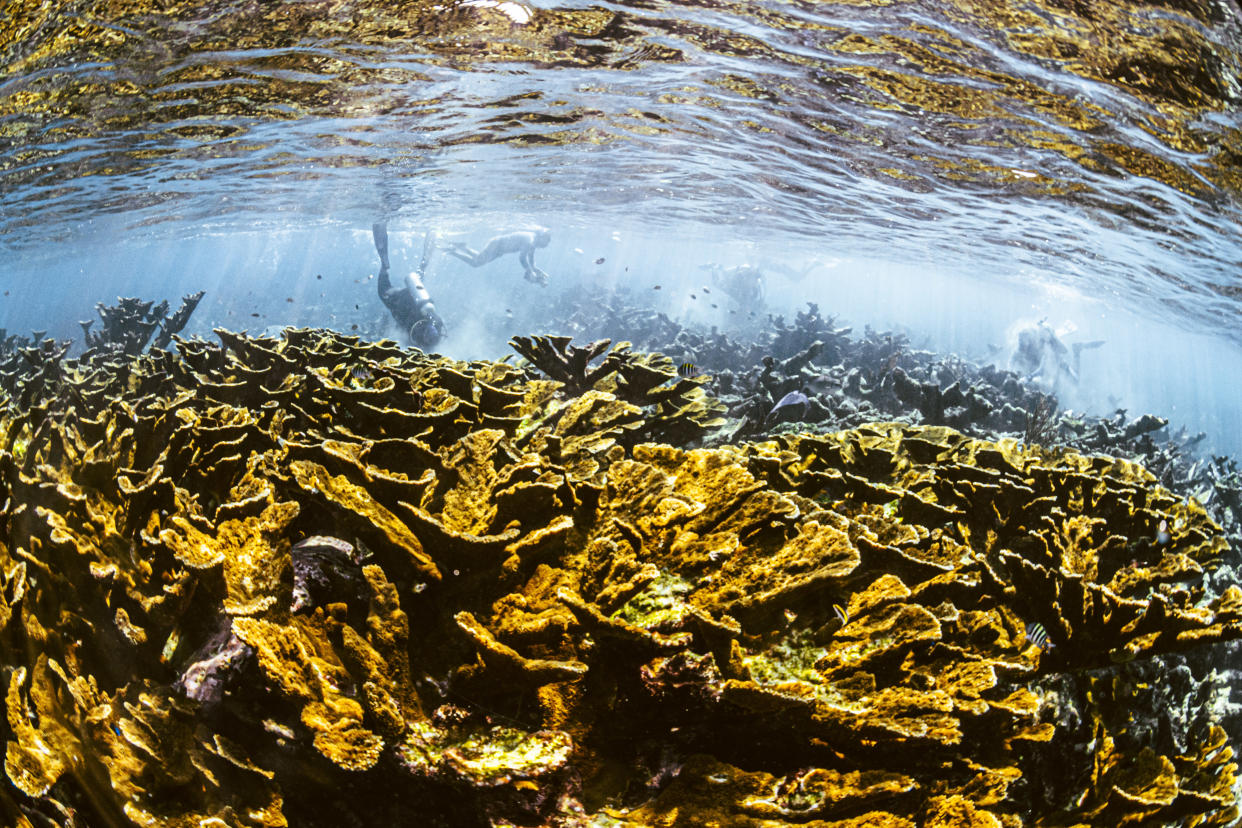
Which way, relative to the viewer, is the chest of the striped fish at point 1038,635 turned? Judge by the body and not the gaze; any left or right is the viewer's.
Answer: facing to the left of the viewer

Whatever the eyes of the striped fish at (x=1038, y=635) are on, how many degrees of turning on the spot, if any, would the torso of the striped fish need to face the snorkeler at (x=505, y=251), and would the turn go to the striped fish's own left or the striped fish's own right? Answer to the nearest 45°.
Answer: approximately 45° to the striped fish's own right
